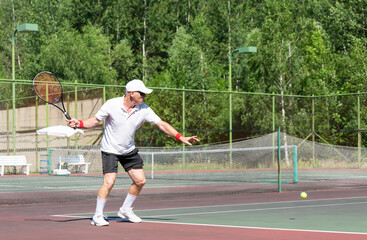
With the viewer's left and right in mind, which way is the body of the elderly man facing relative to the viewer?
facing the viewer and to the right of the viewer

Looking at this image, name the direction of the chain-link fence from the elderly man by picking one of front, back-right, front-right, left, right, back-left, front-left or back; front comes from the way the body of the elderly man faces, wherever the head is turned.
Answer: back-left

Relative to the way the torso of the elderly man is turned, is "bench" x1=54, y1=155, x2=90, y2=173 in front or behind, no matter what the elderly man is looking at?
behind

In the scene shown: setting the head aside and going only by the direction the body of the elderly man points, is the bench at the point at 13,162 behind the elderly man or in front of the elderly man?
behind

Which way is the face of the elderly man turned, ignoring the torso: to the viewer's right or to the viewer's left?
to the viewer's right
